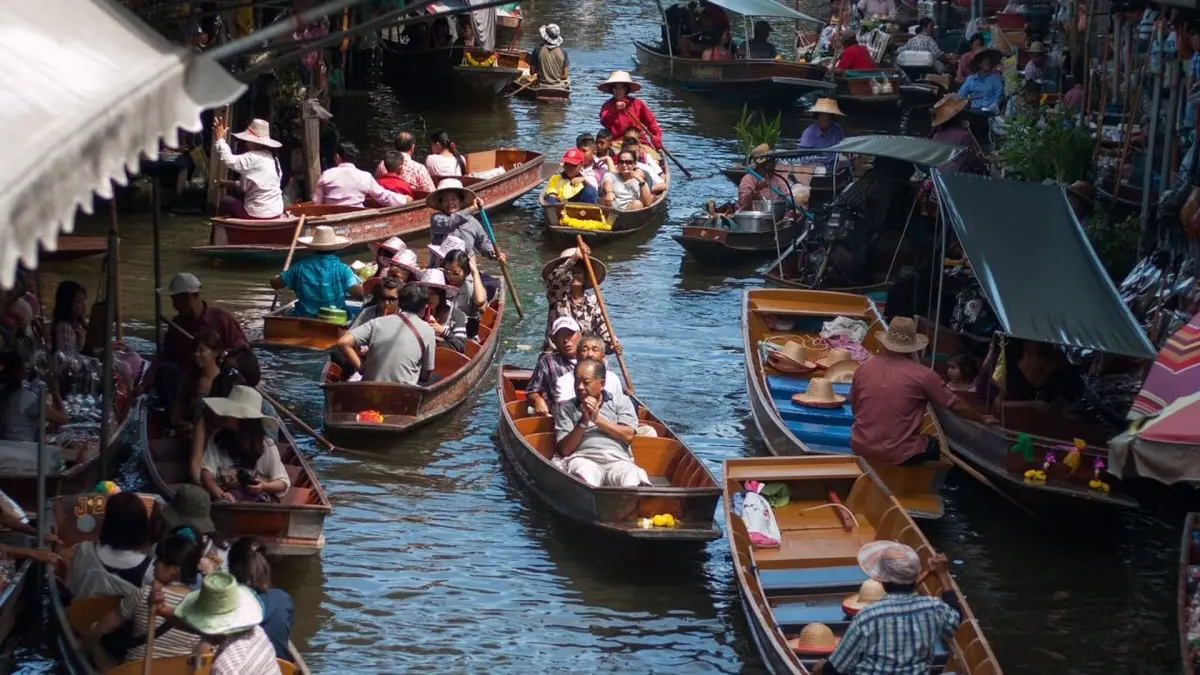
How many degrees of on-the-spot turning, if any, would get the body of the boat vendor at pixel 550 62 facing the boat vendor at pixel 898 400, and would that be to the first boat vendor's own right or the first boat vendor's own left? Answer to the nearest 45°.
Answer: approximately 180°

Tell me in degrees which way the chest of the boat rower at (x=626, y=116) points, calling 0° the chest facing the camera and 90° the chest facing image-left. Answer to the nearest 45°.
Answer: approximately 0°

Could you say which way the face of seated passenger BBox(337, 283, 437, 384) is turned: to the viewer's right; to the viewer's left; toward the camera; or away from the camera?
away from the camera

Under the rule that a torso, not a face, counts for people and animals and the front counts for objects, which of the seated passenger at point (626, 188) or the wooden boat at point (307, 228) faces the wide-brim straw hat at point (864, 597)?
the seated passenger

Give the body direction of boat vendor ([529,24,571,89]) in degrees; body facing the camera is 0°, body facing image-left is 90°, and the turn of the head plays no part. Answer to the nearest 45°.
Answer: approximately 180°

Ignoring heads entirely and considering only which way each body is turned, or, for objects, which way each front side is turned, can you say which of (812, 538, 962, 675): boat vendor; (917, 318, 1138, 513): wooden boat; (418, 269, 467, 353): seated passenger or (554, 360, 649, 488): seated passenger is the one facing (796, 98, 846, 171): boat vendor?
(812, 538, 962, 675): boat vendor

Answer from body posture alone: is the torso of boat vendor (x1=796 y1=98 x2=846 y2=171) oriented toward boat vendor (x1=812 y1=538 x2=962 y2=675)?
yes

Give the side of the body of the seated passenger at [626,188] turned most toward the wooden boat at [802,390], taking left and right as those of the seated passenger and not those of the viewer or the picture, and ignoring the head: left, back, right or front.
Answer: front

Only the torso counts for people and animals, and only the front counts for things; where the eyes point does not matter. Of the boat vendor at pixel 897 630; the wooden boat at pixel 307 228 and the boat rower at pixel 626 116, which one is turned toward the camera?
the boat rower at pixel 626 116

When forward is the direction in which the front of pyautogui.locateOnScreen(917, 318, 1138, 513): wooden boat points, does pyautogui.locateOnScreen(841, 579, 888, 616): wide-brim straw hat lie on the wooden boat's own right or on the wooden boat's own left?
on the wooden boat's own right

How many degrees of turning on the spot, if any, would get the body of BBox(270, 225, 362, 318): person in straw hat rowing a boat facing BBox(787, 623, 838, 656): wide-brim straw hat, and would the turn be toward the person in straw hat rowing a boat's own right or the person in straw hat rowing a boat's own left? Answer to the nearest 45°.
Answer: approximately 180°

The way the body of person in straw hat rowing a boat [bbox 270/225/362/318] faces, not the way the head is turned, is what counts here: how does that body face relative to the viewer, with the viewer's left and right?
facing away from the viewer

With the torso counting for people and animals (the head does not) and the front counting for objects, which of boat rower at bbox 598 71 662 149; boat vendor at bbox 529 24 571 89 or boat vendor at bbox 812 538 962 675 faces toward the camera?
boat rower at bbox 598 71 662 149

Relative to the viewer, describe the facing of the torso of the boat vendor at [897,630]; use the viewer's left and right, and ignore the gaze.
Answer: facing away from the viewer
